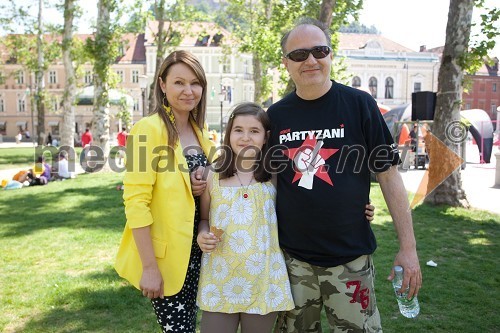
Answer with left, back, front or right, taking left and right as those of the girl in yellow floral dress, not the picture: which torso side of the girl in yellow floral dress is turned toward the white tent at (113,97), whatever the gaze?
back

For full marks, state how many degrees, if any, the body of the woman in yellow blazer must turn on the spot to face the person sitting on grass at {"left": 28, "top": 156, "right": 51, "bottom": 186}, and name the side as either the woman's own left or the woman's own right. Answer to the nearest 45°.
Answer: approximately 135° to the woman's own left

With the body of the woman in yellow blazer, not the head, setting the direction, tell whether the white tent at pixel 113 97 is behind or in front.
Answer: behind

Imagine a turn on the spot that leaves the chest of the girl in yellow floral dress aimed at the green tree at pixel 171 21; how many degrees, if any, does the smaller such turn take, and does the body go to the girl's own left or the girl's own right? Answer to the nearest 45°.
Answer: approximately 180°

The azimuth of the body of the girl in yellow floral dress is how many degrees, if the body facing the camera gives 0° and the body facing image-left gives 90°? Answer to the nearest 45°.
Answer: approximately 0°
